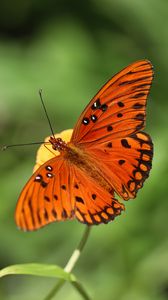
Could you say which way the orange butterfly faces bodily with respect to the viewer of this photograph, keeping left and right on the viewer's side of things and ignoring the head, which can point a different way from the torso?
facing away from the viewer and to the left of the viewer

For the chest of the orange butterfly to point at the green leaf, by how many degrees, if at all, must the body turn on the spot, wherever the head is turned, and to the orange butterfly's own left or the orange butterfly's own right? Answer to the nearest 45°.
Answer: approximately 45° to the orange butterfly's own left
